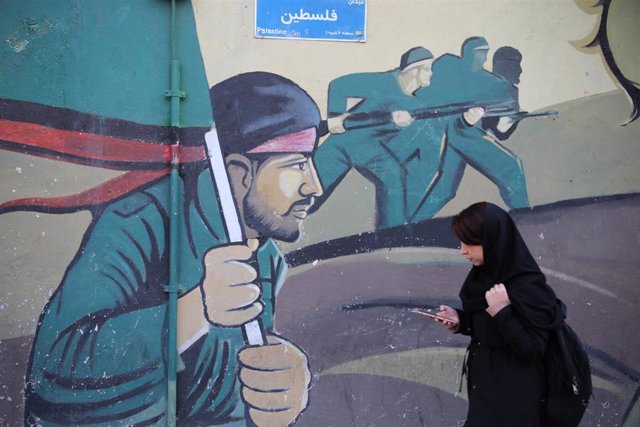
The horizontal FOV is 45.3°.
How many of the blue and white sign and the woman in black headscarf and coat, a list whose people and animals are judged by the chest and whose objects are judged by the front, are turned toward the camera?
1

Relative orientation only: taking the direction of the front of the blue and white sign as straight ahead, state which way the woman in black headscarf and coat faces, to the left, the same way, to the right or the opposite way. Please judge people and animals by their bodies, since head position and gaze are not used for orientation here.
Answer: to the right

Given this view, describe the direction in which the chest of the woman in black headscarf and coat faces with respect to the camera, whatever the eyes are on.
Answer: to the viewer's left

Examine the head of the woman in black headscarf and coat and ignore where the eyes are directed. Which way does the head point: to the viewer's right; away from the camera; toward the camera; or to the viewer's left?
to the viewer's left

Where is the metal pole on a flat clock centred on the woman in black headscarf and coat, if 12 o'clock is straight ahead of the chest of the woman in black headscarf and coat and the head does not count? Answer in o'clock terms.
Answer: The metal pole is roughly at 1 o'clock from the woman in black headscarf and coat.

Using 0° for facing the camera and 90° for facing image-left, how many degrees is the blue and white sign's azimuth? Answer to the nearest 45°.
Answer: approximately 0°

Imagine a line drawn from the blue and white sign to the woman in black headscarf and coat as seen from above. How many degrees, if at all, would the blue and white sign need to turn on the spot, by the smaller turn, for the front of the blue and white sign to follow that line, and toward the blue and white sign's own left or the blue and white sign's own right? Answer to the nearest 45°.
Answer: approximately 45° to the blue and white sign's own left
